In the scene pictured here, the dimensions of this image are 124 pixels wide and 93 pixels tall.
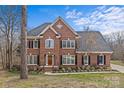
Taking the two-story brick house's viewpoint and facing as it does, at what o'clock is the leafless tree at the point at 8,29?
The leafless tree is roughly at 2 o'clock from the two-story brick house.

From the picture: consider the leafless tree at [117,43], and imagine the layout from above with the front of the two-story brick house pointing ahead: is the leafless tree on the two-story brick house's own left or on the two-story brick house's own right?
on the two-story brick house's own left

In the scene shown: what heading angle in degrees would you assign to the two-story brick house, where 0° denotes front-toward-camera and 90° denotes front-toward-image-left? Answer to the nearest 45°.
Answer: approximately 0°

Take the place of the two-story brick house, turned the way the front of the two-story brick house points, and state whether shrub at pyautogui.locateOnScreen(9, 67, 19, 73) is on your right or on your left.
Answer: on your right
